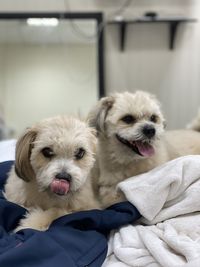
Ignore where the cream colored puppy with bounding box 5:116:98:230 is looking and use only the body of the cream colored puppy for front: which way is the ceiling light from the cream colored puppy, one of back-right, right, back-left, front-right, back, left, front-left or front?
back

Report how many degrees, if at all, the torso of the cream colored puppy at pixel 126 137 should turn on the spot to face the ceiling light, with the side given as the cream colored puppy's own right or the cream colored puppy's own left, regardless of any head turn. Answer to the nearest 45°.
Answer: approximately 90° to the cream colored puppy's own right

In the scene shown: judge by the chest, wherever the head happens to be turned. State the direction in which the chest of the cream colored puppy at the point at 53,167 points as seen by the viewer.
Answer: toward the camera

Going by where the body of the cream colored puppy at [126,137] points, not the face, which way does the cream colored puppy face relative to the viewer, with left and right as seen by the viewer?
facing the viewer and to the left of the viewer

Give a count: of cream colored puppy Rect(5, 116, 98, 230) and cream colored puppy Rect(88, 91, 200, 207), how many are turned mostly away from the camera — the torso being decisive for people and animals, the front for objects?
0
